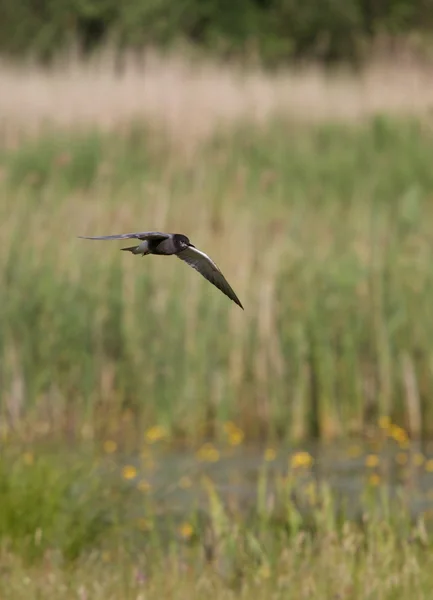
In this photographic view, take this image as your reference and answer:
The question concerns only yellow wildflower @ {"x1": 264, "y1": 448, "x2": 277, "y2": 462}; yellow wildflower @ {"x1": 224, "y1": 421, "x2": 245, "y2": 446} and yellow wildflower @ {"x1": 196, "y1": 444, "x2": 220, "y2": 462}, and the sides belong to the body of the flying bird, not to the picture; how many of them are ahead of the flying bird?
0

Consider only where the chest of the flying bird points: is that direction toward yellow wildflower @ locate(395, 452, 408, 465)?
no

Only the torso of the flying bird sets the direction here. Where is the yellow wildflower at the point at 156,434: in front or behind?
behind

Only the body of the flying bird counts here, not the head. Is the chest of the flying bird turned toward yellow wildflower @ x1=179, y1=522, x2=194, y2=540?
no

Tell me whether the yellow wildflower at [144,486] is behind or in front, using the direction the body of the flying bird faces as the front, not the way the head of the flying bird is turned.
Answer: behind
